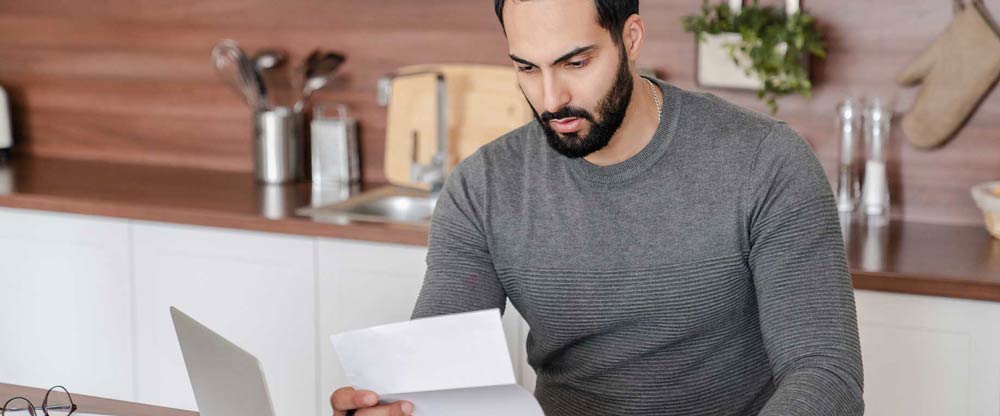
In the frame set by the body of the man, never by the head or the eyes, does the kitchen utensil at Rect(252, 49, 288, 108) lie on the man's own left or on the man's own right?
on the man's own right

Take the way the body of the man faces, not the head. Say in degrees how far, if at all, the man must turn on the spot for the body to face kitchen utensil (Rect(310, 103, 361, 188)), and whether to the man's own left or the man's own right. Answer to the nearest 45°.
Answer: approximately 90° to the man's own right

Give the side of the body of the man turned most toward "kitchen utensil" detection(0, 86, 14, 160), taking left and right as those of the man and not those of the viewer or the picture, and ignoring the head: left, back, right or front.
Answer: right

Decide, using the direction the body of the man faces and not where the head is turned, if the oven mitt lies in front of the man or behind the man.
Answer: behind

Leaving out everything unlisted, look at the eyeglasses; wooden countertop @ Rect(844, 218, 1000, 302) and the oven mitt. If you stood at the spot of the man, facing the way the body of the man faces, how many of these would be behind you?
2

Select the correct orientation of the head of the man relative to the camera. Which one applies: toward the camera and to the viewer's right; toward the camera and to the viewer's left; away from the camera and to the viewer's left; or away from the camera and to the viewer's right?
toward the camera and to the viewer's left

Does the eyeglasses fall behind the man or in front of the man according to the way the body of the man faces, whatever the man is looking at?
in front

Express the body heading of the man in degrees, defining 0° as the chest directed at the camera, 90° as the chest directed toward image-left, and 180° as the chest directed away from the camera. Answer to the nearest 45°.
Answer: approximately 45°

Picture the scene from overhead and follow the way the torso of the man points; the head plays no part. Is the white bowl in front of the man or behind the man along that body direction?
behind

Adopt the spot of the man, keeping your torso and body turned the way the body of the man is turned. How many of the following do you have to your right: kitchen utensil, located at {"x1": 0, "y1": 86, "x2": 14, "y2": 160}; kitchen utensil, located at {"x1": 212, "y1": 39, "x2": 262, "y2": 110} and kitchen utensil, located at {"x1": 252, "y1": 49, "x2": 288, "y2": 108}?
3

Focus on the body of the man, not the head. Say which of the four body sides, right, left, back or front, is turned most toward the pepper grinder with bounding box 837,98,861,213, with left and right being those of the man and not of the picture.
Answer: back
